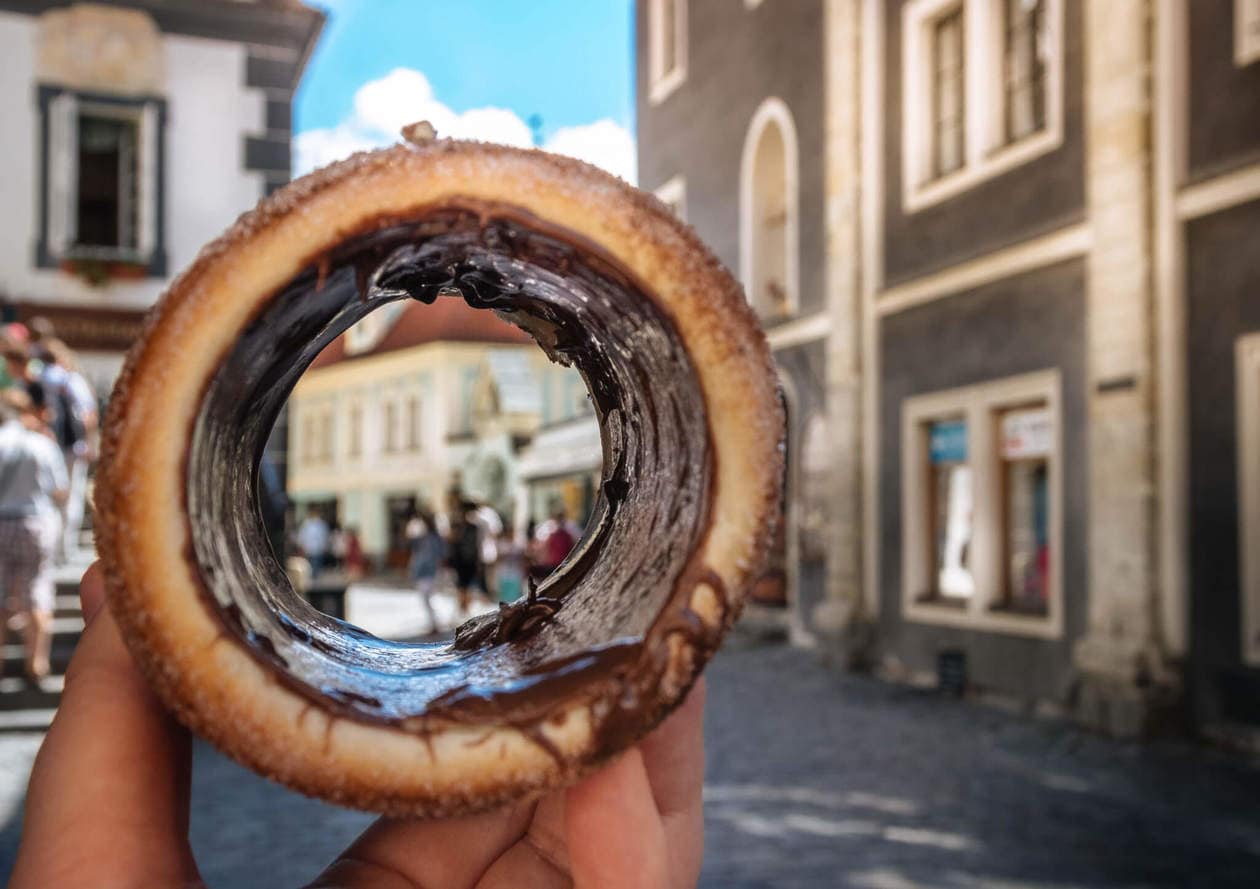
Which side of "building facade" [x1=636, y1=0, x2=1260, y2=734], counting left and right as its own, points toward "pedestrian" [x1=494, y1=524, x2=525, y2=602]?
right

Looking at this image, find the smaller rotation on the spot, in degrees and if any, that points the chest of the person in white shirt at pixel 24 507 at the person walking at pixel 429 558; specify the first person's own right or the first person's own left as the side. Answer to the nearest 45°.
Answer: approximately 45° to the first person's own right

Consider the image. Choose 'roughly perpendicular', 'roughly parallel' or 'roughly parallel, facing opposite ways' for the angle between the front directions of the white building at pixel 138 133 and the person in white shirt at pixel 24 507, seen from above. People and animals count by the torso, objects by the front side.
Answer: roughly parallel, facing opposite ways

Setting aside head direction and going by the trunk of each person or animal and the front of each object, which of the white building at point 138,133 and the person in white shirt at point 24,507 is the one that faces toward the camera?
the white building

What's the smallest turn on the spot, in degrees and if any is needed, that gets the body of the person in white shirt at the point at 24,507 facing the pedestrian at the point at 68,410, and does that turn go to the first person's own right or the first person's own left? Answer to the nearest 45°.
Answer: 0° — they already face them

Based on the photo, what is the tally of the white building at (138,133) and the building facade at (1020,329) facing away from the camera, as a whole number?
0

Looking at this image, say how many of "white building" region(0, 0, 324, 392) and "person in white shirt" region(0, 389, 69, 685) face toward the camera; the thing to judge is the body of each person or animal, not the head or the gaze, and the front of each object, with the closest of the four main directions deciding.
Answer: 1

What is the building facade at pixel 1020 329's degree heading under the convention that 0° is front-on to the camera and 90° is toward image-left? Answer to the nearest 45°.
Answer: approximately 45°

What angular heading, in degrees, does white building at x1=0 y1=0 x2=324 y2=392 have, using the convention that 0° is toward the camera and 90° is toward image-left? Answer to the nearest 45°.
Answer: approximately 0°

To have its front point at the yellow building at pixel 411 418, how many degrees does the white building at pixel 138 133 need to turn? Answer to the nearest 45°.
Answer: approximately 180°

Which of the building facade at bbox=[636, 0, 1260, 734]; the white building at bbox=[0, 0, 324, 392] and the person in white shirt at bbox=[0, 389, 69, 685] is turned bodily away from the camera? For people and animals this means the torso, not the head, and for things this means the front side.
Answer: the person in white shirt

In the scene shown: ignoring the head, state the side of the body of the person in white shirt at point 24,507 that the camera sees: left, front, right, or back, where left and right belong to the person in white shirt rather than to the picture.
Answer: back

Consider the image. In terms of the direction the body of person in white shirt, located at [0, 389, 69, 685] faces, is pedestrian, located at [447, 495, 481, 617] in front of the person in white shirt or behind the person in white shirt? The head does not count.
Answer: in front

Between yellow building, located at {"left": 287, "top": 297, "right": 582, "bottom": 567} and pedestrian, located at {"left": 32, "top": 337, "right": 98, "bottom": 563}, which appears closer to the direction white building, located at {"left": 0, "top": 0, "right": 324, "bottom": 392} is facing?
the pedestrian

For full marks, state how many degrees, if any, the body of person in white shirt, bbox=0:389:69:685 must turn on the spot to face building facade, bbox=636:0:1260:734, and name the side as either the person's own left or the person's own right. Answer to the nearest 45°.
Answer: approximately 90° to the person's own right

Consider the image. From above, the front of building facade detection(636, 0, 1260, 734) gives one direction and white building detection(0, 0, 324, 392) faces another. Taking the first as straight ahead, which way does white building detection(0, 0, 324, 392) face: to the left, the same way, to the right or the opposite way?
to the left

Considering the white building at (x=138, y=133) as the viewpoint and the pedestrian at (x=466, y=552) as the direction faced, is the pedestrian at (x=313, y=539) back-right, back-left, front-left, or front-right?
front-left
